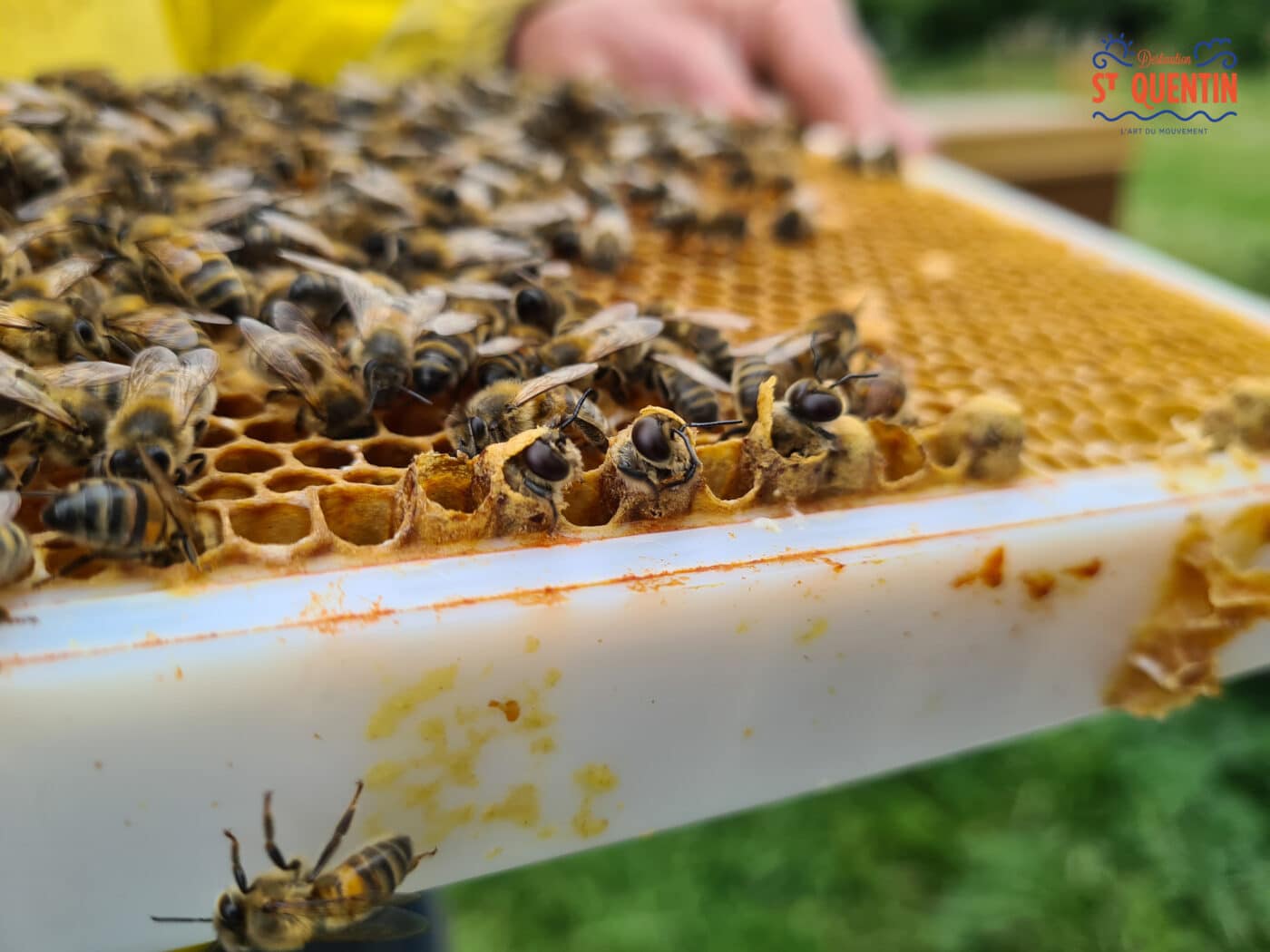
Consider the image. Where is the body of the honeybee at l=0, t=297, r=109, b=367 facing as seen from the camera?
to the viewer's right

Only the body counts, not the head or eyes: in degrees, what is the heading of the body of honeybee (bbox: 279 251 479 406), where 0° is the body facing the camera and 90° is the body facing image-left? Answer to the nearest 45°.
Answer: approximately 0°

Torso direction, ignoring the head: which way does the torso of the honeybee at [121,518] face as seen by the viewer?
to the viewer's right

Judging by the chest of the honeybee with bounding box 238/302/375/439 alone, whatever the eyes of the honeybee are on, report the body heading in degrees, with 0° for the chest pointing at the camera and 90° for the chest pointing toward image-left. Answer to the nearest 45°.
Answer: approximately 315°

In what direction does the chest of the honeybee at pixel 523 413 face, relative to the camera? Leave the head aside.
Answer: to the viewer's left

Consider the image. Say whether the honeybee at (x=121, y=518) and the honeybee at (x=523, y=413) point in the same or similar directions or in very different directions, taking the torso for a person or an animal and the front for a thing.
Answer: very different directions
